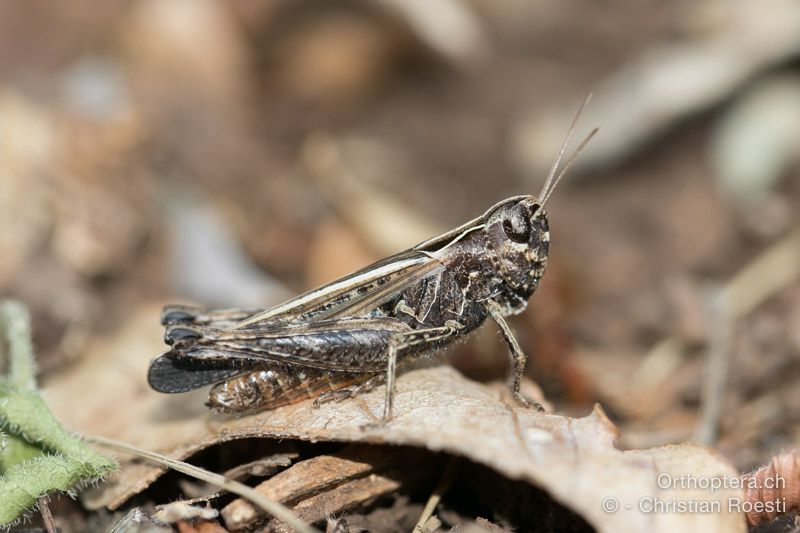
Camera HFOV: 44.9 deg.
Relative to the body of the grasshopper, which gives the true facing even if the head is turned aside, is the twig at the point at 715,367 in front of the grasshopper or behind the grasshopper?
in front

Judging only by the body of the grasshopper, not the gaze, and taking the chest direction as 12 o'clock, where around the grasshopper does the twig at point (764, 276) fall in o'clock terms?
The twig is roughly at 11 o'clock from the grasshopper.

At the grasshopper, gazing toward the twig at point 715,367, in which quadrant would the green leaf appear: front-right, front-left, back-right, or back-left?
back-left

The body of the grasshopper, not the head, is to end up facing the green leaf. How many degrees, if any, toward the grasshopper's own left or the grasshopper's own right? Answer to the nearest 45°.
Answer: approximately 180°

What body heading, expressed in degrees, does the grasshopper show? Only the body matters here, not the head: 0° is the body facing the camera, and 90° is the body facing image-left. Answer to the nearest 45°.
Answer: approximately 270°
